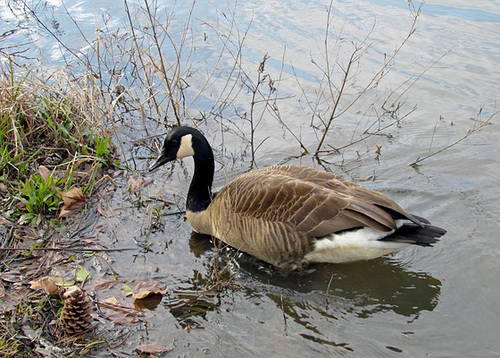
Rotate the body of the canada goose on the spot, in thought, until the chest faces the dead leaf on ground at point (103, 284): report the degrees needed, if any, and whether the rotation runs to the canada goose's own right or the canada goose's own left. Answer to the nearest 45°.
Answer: approximately 45° to the canada goose's own left

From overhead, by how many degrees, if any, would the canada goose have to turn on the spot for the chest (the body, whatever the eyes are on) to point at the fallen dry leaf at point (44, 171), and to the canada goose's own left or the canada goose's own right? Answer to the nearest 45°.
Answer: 0° — it already faces it

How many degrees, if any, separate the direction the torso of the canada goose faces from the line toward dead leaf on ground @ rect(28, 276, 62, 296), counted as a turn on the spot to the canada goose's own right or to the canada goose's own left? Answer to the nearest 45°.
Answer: approximately 45° to the canada goose's own left

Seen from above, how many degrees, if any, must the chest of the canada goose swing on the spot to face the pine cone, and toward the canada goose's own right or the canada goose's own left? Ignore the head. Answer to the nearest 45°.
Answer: approximately 45° to the canada goose's own left

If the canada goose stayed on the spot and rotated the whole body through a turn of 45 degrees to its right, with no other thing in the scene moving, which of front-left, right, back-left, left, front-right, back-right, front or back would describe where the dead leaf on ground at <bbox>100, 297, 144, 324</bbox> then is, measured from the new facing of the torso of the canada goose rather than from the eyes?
left

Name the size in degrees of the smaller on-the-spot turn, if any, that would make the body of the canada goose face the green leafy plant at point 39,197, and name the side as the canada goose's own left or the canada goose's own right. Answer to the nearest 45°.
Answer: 0° — it already faces it

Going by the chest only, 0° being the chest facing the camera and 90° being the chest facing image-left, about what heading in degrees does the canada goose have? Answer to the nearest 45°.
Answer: approximately 90°

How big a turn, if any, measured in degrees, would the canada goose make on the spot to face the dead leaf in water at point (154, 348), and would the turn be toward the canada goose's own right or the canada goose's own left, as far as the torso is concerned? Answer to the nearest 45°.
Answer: approximately 45° to the canada goose's own left

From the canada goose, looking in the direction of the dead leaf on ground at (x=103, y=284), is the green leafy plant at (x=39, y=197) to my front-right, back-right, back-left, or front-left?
front-right

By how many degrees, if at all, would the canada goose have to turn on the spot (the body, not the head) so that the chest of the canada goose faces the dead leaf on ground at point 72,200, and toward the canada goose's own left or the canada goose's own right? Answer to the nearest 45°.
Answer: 0° — it already faces it
